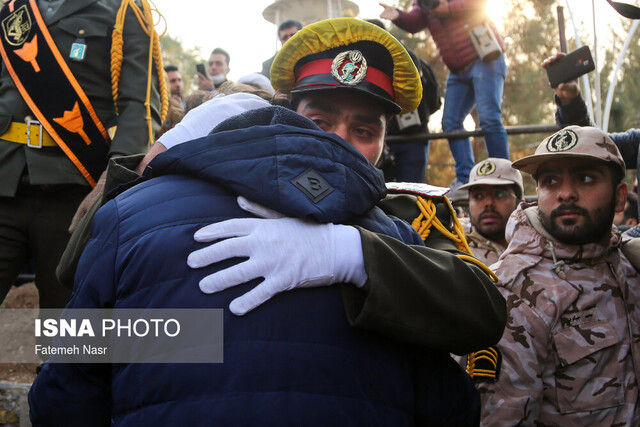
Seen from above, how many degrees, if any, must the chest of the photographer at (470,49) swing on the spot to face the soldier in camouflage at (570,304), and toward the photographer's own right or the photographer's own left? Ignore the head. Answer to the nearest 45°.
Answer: approximately 45° to the photographer's own left

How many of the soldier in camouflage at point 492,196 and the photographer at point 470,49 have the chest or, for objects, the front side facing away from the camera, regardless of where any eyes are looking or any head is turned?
0

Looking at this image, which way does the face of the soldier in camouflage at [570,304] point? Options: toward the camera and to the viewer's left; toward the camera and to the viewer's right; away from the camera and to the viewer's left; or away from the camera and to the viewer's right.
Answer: toward the camera and to the viewer's left

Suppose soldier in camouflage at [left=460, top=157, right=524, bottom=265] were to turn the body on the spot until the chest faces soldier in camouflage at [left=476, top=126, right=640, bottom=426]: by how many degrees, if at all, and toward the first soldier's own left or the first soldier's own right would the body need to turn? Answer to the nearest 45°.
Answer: approximately 45° to the first soldier's own left

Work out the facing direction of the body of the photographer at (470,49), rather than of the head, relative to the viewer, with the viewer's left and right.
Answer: facing the viewer and to the left of the viewer

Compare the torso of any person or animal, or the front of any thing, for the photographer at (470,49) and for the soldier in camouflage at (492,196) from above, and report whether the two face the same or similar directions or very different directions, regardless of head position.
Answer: same or similar directions
